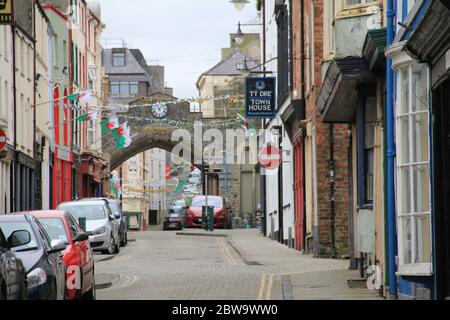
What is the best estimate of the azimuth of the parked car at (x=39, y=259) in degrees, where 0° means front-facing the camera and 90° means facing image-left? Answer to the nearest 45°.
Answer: approximately 45°

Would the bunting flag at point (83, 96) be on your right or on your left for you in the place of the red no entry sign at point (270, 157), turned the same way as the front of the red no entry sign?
on your right

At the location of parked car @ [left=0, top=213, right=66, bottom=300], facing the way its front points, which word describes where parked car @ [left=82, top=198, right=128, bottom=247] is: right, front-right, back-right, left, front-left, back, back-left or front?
back-right

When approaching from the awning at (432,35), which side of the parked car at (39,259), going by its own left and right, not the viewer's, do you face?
left

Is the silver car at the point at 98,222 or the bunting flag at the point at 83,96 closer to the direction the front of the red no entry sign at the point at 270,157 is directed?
the silver car

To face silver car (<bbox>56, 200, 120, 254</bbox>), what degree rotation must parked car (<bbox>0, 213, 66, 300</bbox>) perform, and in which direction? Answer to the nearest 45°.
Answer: approximately 135° to its right

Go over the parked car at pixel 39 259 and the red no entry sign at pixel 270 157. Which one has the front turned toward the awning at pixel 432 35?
the red no entry sign
